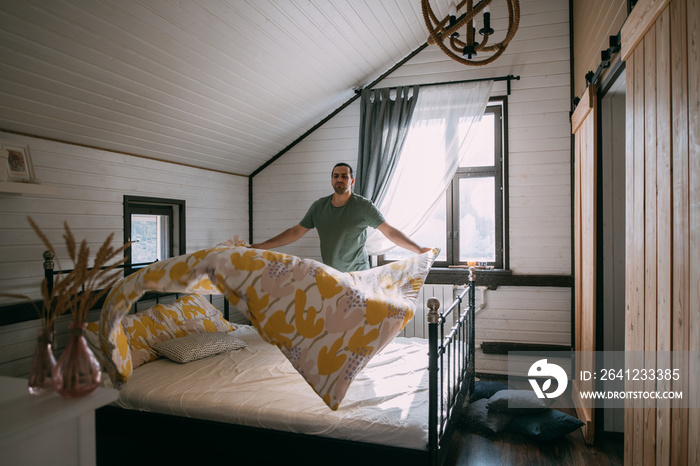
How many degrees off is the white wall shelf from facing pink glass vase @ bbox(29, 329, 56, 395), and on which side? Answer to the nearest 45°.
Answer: approximately 45° to its right

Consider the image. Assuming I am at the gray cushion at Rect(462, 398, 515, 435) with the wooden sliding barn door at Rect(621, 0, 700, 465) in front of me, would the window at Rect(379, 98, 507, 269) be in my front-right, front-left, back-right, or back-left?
back-left

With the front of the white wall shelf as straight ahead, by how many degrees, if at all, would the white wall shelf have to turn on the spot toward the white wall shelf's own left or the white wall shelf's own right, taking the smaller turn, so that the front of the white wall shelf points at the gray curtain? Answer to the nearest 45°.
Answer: approximately 45° to the white wall shelf's own left

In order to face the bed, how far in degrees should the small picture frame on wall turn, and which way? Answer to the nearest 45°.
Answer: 0° — it already faces it

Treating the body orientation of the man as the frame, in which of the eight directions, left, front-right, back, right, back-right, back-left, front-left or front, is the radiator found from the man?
back-left

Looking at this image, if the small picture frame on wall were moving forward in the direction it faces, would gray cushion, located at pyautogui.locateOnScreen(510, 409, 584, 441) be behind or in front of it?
in front

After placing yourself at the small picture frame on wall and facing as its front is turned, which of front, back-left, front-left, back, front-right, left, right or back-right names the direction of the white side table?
front-right

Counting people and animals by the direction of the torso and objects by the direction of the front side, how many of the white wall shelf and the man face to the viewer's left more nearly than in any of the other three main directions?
0

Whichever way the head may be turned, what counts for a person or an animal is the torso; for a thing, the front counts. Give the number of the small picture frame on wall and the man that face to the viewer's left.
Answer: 0

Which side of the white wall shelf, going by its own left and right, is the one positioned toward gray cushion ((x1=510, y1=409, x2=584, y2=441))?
front

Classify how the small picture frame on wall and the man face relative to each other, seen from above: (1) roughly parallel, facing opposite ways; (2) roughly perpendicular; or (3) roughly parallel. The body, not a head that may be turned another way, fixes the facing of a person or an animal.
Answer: roughly perpendicular

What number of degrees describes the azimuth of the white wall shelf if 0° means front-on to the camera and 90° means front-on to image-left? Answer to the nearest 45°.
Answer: approximately 315°

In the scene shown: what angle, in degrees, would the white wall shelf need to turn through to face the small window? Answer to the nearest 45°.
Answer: approximately 90° to its left

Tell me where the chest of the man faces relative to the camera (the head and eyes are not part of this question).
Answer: toward the camera

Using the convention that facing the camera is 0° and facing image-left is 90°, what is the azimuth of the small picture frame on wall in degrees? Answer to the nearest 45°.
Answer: approximately 315°
